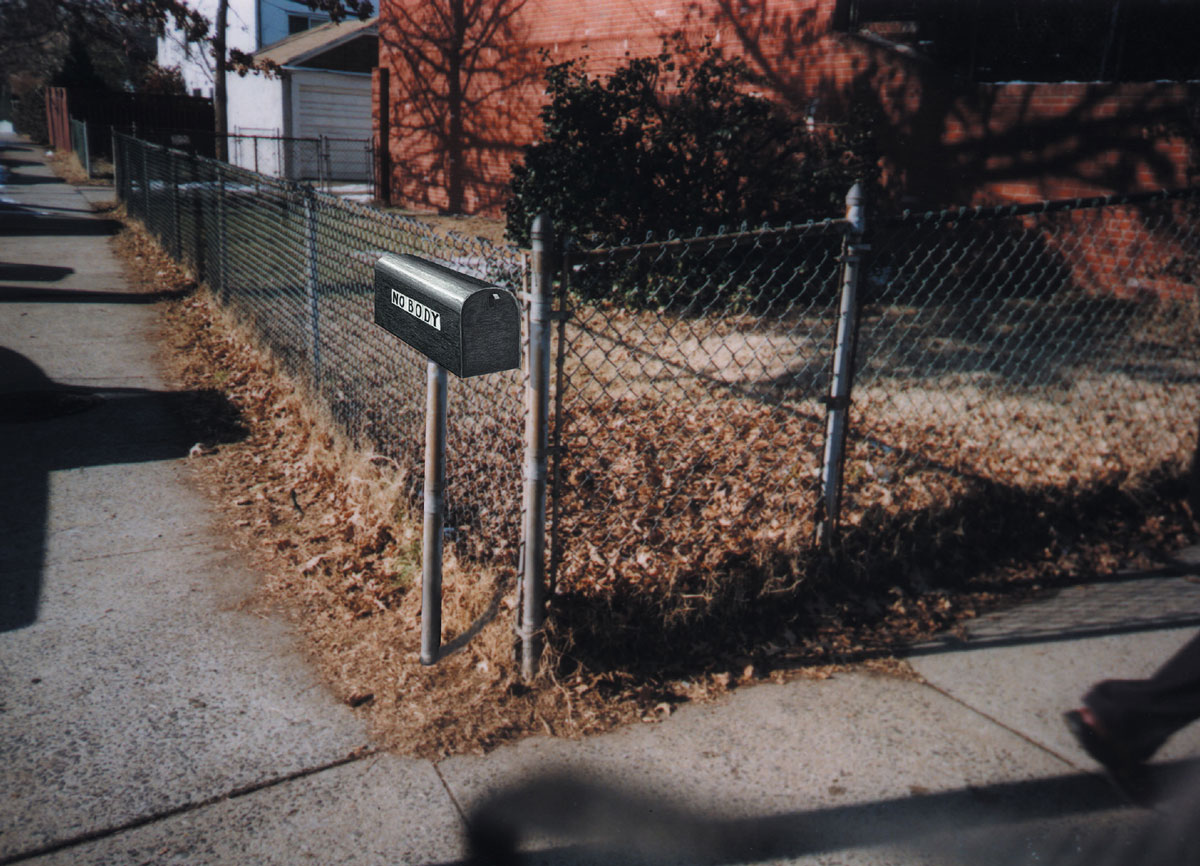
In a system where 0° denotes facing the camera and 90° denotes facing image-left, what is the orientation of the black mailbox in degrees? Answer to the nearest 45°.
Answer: approximately 315°

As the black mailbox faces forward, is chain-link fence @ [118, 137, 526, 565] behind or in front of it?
behind

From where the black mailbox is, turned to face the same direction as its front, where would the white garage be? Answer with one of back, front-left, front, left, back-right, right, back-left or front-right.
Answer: back-left

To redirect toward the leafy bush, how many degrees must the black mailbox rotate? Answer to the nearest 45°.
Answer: approximately 135° to its left

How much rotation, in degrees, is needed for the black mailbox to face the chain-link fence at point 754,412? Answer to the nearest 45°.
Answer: approximately 90° to its left

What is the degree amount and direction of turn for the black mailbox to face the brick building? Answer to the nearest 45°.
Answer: approximately 90° to its left

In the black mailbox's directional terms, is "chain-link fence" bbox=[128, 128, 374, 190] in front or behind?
behind
